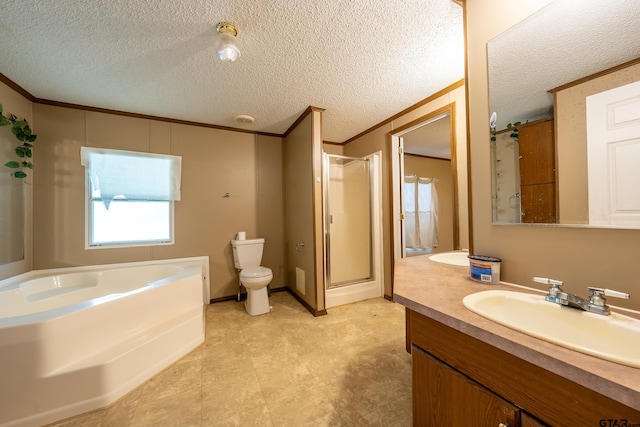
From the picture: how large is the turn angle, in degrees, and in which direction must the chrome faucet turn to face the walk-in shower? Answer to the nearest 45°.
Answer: approximately 90° to its right

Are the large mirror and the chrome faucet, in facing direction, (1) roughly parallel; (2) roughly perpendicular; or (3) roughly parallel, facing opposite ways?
roughly parallel

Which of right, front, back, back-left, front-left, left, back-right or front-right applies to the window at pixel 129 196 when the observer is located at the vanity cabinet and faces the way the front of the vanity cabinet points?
front-right

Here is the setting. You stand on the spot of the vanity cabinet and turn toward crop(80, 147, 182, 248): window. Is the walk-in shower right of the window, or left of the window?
right

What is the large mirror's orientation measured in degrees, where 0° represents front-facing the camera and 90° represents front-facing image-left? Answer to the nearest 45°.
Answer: approximately 45°

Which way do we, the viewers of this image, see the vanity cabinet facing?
facing the viewer and to the left of the viewer

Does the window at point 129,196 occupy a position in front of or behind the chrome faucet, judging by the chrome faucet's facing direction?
in front

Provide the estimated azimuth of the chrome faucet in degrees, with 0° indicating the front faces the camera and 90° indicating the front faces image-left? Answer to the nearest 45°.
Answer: approximately 45°

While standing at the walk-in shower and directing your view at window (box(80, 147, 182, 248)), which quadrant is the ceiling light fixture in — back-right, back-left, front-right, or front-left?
front-left

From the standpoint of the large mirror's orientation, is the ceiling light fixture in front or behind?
in front

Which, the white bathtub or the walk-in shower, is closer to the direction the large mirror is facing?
the white bathtub
